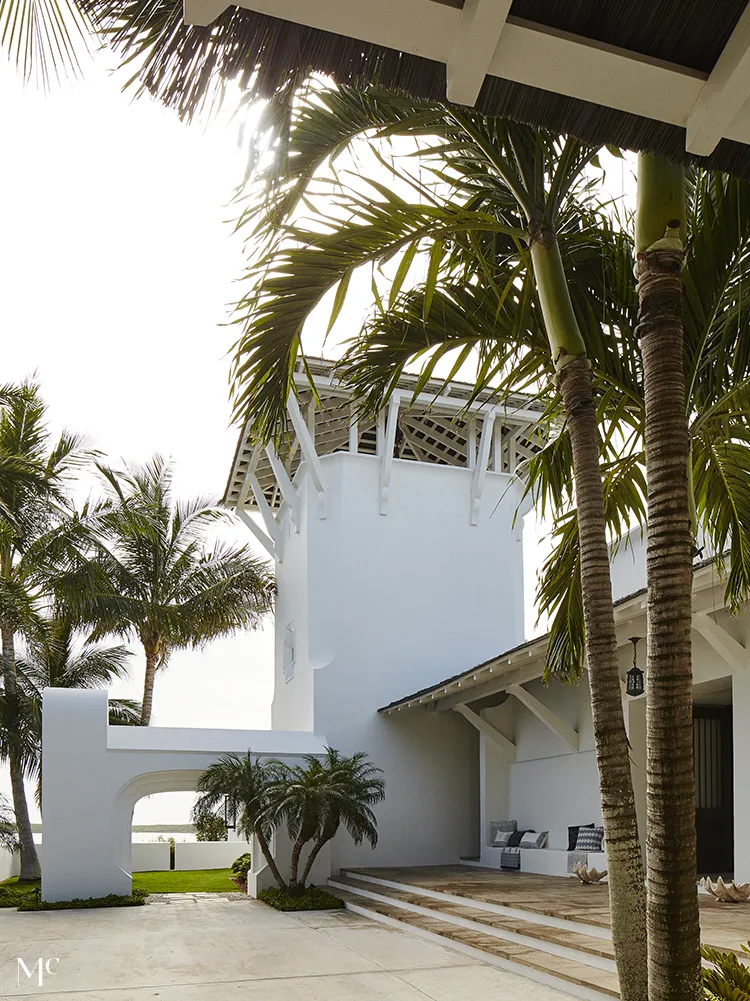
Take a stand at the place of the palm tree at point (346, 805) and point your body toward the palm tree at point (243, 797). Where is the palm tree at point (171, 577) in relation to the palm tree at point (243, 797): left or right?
right

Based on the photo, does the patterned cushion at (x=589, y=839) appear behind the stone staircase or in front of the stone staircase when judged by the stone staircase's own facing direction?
behind

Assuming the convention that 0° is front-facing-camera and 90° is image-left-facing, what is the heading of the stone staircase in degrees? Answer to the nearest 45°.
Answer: approximately 45°

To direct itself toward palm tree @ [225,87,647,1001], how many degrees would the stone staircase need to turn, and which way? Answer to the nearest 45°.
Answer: approximately 45° to its left

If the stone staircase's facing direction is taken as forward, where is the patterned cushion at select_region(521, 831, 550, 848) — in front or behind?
behind

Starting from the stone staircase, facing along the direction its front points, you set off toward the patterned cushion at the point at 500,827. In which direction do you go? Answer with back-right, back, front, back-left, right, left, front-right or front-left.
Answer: back-right

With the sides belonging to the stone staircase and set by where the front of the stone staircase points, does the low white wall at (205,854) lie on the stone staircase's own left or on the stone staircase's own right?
on the stone staircase's own right

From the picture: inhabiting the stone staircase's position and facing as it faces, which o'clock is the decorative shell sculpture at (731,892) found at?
The decorative shell sculpture is roughly at 7 o'clock from the stone staircase.
